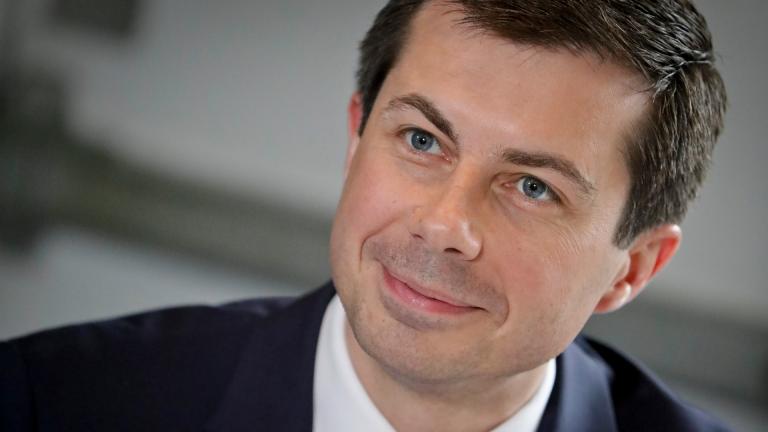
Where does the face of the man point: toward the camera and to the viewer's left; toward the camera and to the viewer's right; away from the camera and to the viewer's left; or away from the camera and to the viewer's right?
toward the camera and to the viewer's left

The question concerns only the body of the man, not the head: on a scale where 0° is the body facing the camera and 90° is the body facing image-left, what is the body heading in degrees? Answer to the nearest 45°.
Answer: approximately 0°
